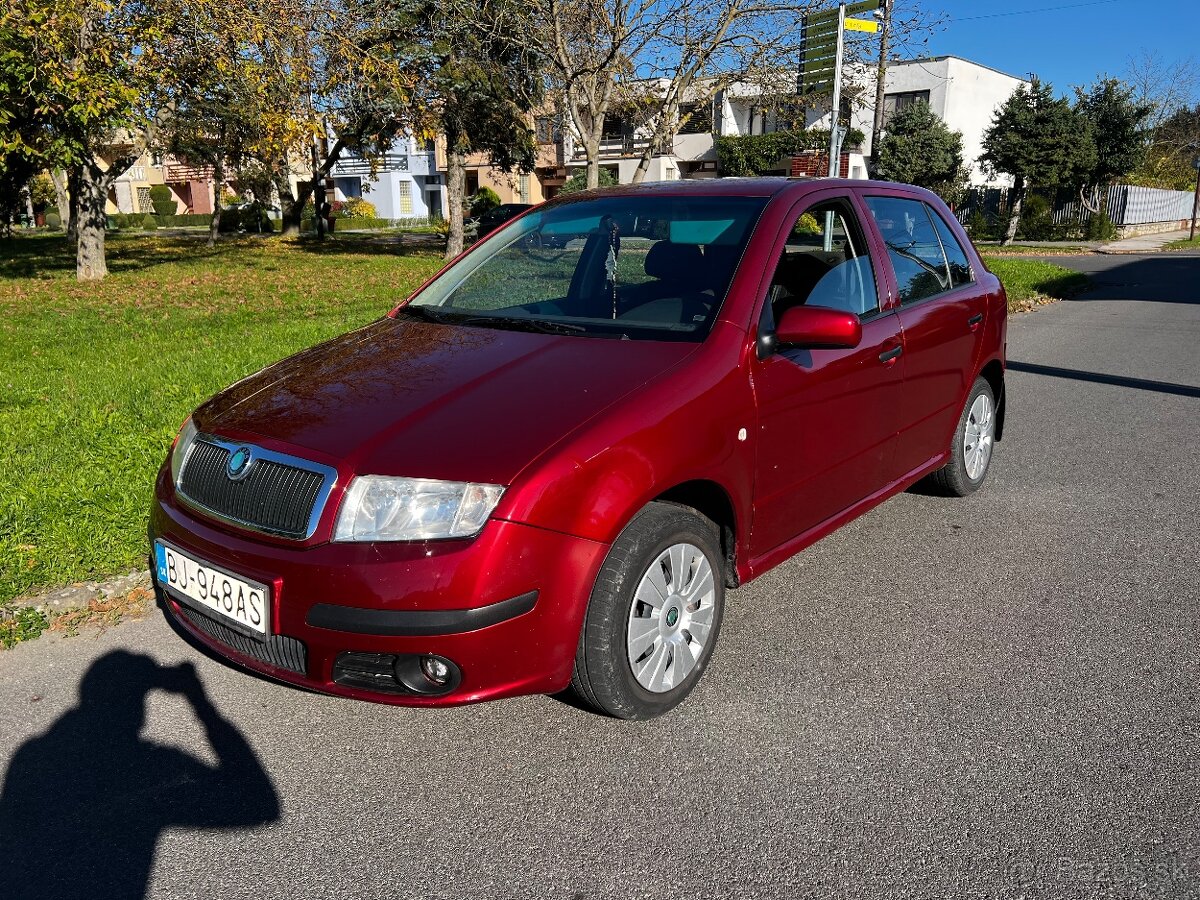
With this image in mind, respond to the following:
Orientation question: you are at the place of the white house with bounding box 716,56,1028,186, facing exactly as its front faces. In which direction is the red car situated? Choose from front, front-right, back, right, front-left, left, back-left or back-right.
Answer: front-left

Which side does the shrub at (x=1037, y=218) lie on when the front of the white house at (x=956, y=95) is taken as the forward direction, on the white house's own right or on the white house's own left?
on the white house's own left

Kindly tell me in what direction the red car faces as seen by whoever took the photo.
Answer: facing the viewer and to the left of the viewer

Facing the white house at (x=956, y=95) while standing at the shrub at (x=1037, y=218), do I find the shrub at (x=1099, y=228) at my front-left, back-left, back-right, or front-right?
back-right

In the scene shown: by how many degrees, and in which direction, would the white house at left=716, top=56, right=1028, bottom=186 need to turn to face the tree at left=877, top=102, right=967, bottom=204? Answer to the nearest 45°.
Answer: approximately 45° to its left

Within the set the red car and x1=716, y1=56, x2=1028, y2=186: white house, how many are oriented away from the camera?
0

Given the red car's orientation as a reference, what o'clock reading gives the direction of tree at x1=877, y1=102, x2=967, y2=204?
The tree is roughly at 5 o'clock from the red car.

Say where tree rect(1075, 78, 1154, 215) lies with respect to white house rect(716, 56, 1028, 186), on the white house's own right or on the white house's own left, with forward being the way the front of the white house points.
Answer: on the white house's own left

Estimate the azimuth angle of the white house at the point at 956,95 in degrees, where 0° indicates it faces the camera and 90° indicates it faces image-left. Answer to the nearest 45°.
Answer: approximately 45°

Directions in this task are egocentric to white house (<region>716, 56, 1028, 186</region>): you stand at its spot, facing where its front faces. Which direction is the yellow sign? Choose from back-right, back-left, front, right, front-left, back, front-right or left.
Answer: front-left

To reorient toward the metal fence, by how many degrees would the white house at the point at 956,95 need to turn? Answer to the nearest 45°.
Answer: approximately 90° to its left

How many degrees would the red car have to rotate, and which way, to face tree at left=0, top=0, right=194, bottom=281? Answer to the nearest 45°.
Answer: approximately 90° to its right

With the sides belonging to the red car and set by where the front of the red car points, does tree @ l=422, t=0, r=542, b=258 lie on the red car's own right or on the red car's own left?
on the red car's own right
